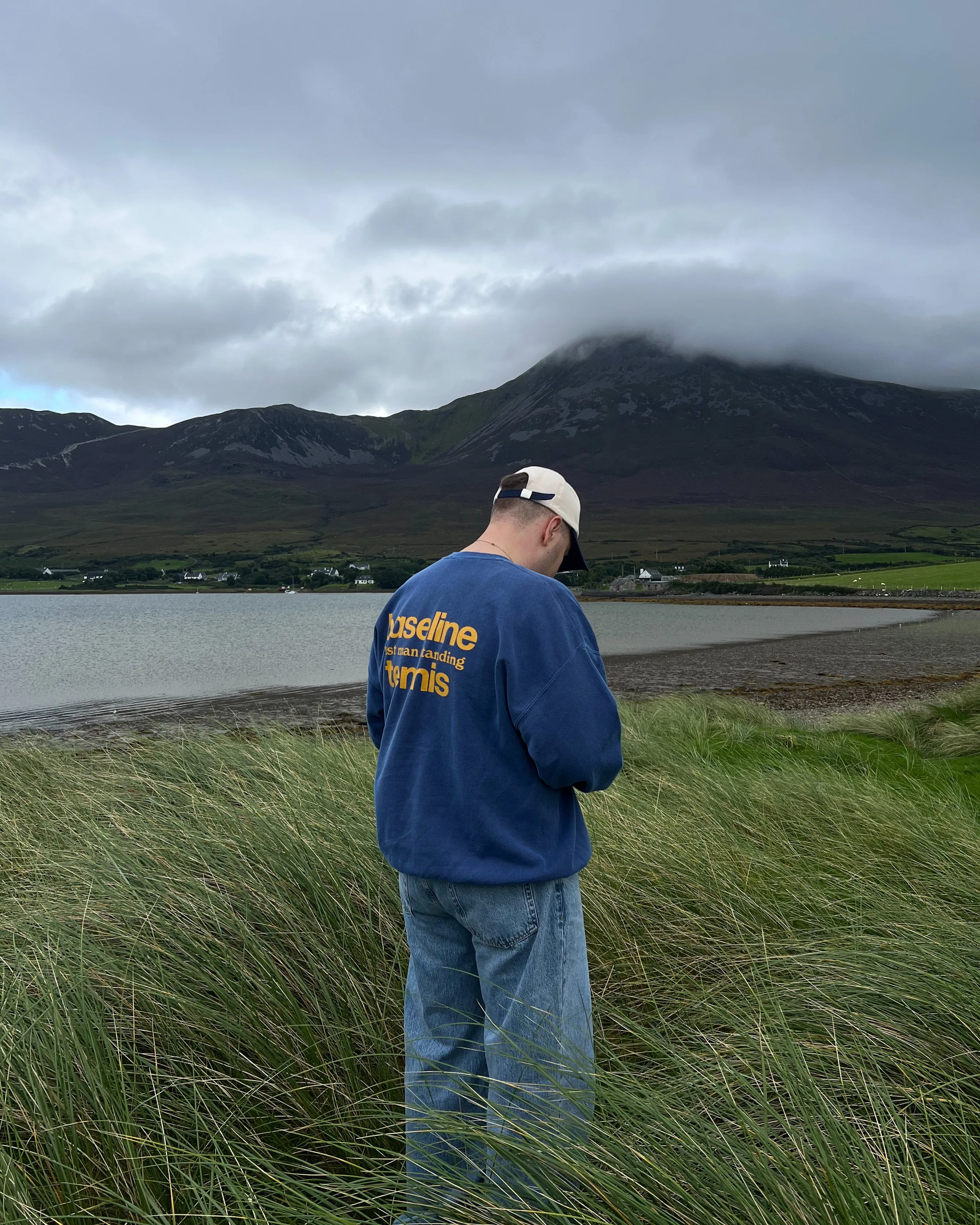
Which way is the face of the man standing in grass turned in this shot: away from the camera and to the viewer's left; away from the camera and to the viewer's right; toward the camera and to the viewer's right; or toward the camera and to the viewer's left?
away from the camera and to the viewer's right

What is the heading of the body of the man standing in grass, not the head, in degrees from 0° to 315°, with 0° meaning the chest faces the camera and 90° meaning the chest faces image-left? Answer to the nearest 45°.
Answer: approximately 225°
